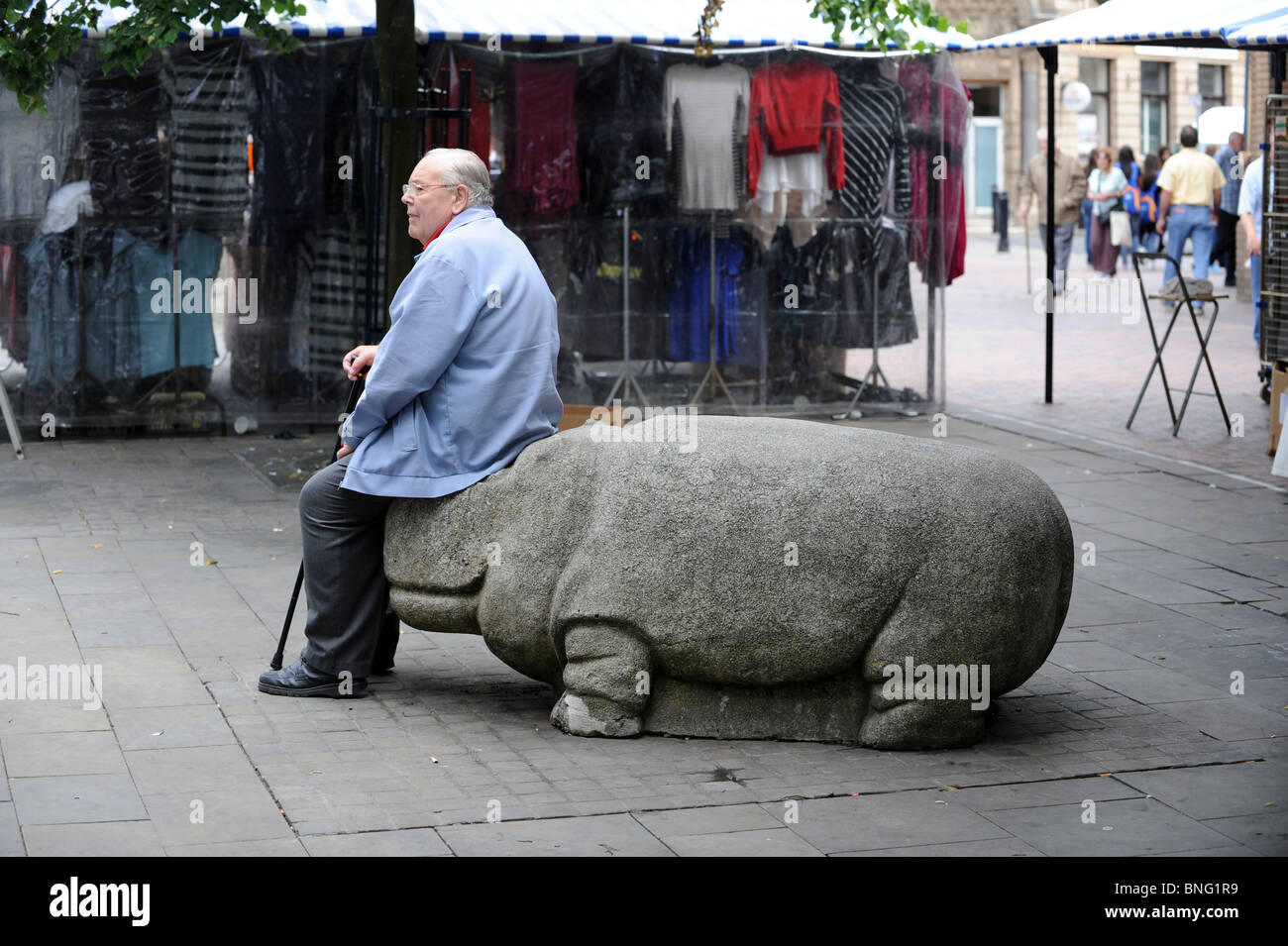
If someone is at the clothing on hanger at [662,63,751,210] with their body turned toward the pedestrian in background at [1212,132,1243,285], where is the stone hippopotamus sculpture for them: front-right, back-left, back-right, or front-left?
back-right

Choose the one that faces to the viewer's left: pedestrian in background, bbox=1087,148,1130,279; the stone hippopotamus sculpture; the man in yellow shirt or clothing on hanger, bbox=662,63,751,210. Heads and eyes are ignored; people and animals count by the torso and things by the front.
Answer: the stone hippopotamus sculpture

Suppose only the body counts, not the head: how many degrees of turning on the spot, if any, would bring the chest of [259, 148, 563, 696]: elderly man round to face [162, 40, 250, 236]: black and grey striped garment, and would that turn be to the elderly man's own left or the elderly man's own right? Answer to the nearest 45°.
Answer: approximately 90° to the elderly man's own right

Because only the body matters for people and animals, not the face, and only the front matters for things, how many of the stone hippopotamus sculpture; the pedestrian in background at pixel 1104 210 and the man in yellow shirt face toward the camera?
1

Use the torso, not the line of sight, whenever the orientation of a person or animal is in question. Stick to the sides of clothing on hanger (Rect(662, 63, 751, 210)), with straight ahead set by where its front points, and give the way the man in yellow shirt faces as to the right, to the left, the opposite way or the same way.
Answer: the opposite way

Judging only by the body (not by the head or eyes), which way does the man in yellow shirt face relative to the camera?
away from the camera

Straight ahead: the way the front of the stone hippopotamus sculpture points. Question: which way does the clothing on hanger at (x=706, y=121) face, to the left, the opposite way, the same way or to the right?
to the left

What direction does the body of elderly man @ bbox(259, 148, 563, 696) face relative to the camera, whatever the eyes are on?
to the viewer's left

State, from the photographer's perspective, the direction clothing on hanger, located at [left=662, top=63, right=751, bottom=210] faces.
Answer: facing the viewer

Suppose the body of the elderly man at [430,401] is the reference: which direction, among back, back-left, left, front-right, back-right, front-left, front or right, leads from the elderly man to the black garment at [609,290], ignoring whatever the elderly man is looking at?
right

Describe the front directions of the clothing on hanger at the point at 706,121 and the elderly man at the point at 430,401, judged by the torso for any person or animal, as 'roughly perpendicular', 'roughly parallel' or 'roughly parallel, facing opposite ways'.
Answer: roughly perpendicular

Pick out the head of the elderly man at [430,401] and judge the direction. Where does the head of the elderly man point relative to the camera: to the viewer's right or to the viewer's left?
to the viewer's left

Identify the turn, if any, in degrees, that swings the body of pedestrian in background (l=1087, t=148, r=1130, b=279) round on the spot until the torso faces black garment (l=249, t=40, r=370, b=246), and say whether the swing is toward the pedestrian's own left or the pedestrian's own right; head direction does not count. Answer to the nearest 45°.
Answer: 0° — they already face it
